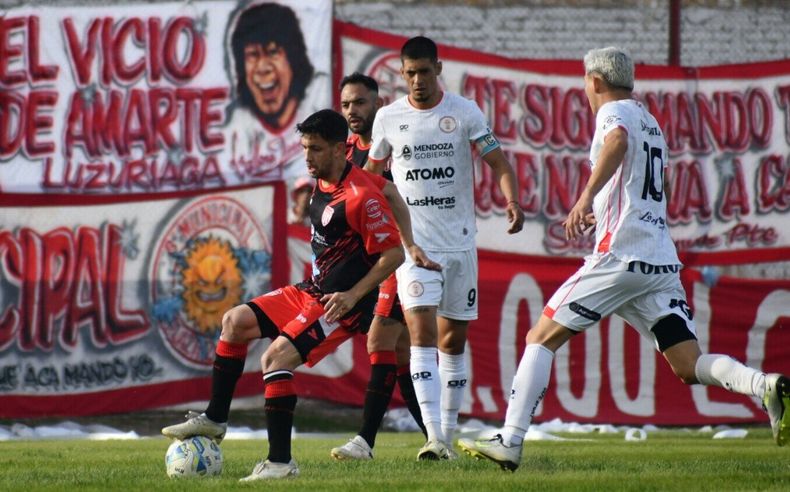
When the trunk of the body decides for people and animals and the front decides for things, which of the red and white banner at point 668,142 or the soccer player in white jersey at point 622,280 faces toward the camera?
the red and white banner

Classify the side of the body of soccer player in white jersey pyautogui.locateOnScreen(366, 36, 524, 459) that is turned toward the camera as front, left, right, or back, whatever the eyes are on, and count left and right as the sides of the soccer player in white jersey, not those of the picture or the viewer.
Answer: front

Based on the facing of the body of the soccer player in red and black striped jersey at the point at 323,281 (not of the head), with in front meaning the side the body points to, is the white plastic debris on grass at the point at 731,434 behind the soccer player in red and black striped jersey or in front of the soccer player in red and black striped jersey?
behind

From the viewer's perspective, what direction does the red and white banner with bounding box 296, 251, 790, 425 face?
toward the camera

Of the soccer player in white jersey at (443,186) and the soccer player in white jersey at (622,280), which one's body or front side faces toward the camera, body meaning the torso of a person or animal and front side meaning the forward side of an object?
the soccer player in white jersey at (443,186)

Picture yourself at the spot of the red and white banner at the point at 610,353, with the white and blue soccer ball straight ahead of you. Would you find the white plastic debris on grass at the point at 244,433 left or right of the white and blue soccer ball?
right

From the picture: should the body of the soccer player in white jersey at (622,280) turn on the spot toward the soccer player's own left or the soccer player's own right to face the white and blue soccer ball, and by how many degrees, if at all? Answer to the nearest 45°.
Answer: approximately 45° to the soccer player's own left

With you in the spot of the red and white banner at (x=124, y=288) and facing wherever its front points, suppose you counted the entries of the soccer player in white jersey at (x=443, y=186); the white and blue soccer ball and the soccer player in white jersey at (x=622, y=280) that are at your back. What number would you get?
0

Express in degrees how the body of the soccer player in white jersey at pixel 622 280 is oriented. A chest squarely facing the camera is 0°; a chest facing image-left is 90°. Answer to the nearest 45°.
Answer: approximately 135°

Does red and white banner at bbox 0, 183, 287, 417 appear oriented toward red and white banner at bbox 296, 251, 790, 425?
no

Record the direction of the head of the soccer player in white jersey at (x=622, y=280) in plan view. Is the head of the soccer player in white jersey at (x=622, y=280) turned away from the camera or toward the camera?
away from the camera

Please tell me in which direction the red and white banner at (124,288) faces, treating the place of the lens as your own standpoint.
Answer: facing the viewer

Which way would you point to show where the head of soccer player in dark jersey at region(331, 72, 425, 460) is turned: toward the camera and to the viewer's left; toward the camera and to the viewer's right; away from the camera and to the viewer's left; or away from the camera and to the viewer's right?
toward the camera and to the viewer's left

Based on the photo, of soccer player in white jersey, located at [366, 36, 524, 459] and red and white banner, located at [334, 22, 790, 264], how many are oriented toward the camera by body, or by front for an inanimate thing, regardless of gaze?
2

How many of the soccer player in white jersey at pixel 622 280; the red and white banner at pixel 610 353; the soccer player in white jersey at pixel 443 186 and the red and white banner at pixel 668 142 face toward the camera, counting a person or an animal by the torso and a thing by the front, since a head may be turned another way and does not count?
3

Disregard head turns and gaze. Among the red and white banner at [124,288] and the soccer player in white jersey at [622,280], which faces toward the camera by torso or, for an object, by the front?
the red and white banner

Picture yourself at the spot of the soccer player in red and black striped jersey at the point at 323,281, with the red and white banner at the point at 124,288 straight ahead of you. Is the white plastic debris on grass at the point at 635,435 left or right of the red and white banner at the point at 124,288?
right

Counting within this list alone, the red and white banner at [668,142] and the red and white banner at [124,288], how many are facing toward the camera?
2

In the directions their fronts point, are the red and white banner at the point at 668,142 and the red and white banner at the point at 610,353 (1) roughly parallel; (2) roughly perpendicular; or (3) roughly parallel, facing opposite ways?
roughly parallel

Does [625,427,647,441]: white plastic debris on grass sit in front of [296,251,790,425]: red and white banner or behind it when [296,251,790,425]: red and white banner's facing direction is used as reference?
in front
